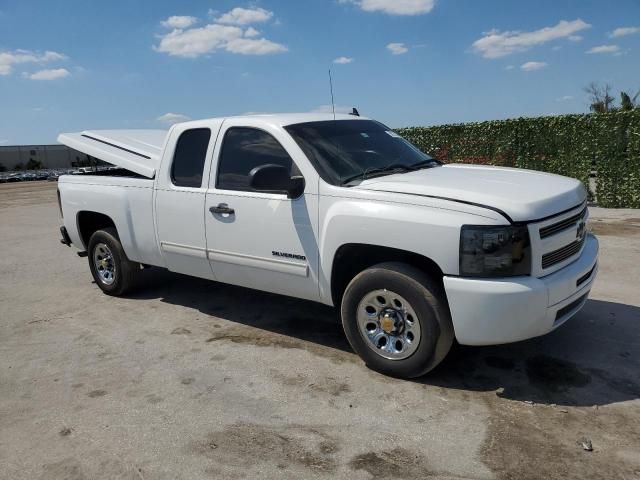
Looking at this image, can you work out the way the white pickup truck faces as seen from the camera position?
facing the viewer and to the right of the viewer
